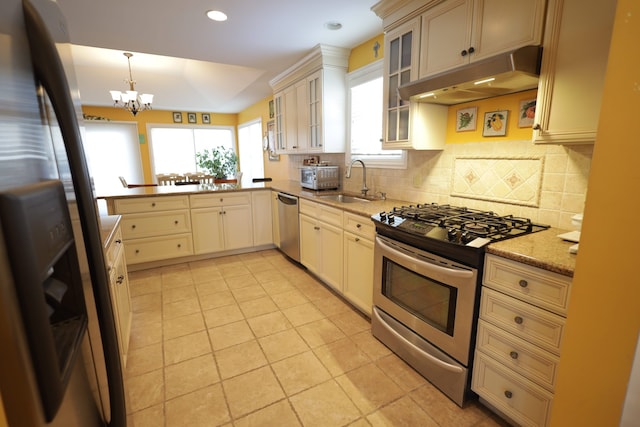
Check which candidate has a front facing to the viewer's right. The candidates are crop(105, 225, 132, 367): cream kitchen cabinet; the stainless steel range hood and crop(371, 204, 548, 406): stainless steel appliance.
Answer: the cream kitchen cabinet

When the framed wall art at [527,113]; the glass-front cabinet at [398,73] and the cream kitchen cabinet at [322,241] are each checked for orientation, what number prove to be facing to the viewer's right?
0

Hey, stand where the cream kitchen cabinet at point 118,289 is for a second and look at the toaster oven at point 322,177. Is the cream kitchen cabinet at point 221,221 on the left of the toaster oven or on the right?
left

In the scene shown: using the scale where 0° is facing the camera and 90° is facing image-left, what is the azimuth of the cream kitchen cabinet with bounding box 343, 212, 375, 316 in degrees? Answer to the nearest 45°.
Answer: approximately 45°

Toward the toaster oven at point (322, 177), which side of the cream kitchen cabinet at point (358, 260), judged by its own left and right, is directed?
right

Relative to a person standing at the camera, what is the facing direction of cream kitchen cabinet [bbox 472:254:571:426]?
facing the viewer and to the left of the viewer

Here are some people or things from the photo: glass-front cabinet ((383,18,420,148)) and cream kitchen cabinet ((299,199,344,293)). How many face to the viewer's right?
0

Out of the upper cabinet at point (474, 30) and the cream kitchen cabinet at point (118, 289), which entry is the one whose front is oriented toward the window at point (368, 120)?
the cream kitchen cabinet

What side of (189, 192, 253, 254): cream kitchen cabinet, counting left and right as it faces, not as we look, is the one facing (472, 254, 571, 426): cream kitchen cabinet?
front

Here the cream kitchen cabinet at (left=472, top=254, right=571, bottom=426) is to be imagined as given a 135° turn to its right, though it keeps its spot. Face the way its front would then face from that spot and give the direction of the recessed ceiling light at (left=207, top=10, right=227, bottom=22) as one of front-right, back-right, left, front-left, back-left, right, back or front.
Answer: left

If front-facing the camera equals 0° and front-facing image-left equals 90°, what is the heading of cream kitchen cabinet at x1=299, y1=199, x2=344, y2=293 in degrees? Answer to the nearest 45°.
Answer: approximately 45°

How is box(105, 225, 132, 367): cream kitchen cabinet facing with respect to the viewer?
to the viewer's right

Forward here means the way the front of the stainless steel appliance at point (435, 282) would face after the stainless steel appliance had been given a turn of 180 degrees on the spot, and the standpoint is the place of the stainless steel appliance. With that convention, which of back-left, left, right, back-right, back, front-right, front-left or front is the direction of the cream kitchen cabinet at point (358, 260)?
left

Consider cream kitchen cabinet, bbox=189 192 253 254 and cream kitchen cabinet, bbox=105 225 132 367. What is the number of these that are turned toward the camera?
1

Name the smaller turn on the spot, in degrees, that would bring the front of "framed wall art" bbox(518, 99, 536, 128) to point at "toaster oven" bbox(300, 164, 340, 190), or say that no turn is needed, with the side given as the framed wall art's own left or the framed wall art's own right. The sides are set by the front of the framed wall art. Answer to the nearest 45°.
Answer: approximately 45° to the framed wall art's own right
